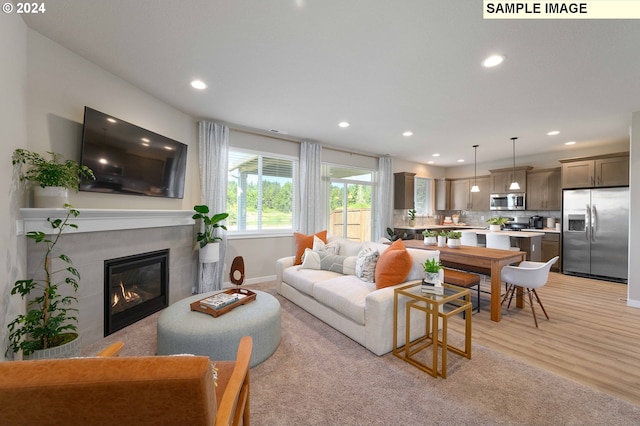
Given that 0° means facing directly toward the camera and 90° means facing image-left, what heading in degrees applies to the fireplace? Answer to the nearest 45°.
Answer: approximately 315°

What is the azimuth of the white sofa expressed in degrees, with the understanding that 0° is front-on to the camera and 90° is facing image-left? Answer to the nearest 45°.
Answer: approximately 45°

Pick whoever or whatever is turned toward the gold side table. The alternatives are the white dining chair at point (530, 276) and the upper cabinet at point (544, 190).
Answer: the upper cabinet

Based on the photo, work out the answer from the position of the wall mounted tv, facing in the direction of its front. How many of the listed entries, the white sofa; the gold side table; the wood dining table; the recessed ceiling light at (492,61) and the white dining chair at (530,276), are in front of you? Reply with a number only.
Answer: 5

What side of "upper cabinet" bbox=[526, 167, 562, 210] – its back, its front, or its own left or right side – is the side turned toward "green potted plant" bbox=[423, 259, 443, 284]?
front

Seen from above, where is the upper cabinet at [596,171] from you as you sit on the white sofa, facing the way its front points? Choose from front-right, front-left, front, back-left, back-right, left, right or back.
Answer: back

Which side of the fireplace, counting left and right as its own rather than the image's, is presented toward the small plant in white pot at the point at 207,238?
left

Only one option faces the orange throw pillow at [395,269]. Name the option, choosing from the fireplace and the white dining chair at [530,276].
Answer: the fireplace

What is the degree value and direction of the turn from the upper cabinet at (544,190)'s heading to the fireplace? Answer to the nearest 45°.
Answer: approximately 45° to its right

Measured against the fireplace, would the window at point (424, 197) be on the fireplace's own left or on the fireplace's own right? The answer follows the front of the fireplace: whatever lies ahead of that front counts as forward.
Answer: on the fireplace's own left

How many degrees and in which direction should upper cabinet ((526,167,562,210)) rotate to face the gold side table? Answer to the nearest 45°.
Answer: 0° — it already faces it

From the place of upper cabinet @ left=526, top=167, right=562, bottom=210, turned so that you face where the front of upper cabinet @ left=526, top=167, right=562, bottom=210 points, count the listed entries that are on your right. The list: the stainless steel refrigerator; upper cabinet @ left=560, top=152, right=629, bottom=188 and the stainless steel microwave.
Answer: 1

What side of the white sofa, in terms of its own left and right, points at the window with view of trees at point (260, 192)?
right
